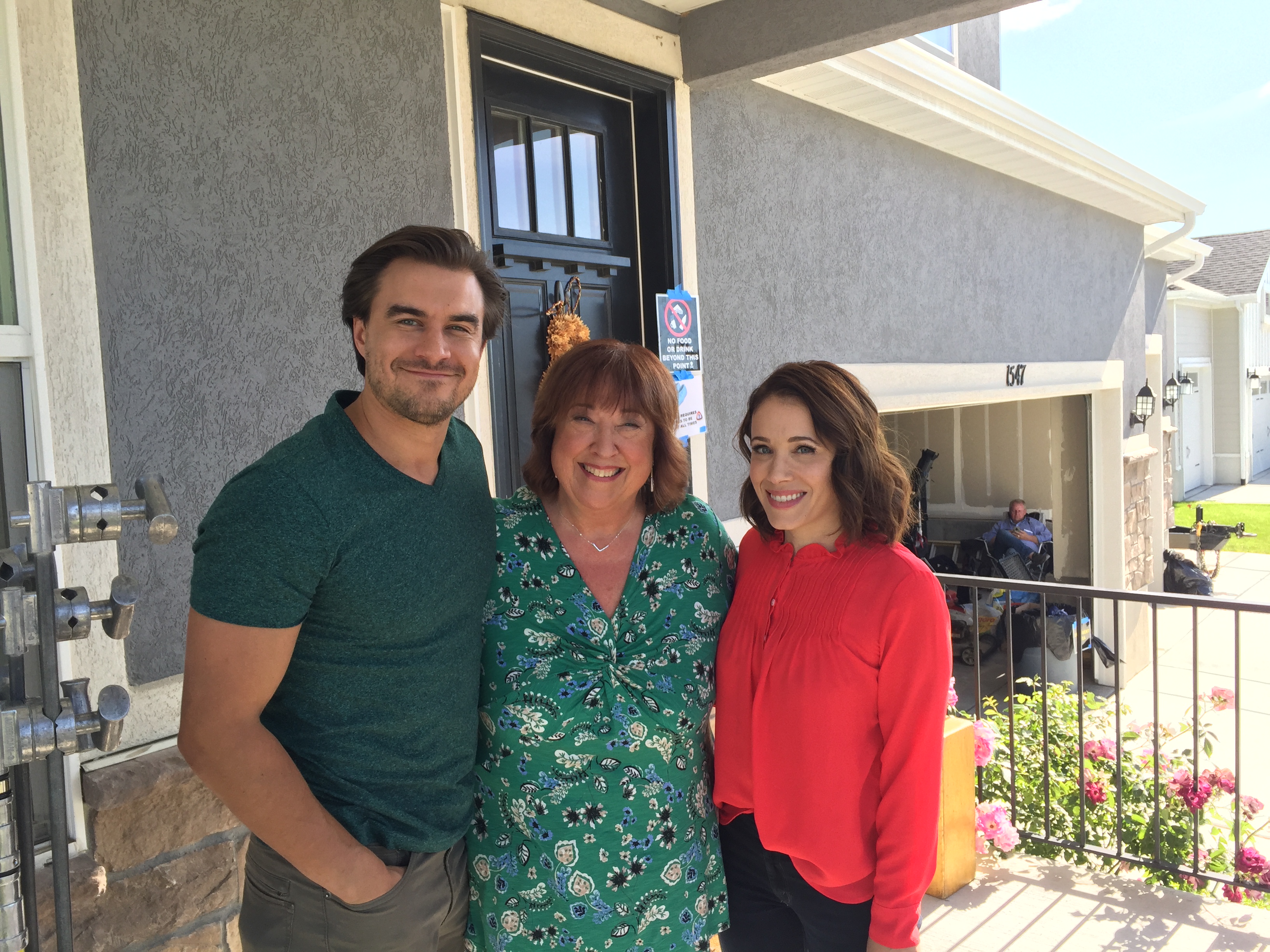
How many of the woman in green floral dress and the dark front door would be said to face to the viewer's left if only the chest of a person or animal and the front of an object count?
0

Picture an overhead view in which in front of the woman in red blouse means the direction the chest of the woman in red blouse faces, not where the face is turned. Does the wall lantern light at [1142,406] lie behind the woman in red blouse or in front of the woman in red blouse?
behind

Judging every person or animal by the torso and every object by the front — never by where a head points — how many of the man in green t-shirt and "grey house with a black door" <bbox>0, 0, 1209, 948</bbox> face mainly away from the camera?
0

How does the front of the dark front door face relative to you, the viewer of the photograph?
facing the viewer and to the right of the viewer

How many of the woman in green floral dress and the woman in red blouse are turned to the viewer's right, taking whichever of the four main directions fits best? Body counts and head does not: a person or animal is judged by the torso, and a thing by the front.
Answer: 0

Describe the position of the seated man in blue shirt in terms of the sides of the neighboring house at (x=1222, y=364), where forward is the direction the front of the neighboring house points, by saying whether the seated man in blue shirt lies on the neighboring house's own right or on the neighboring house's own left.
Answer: on the neighboring house's own right

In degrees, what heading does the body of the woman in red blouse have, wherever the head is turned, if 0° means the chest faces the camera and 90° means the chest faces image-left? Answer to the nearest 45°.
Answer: approximately 45°

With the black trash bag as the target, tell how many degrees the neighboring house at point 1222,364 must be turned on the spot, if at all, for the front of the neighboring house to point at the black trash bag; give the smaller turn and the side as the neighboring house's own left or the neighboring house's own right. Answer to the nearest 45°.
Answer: approximately 45° to the neighboring house's own right

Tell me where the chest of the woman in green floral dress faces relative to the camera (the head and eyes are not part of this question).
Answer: toward the camera

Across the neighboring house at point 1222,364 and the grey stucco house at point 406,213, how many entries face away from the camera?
0
